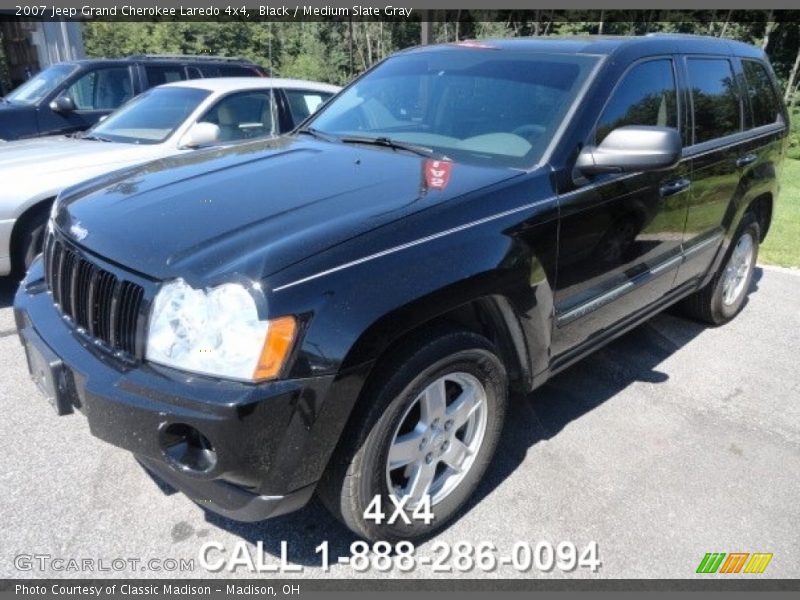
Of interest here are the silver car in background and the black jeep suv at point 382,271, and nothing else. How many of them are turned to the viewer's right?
0

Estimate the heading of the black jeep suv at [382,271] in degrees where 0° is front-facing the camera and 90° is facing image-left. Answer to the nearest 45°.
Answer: approximately 45°

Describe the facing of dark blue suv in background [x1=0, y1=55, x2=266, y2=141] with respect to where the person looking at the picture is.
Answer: facing the viewer and to the left of the viewer

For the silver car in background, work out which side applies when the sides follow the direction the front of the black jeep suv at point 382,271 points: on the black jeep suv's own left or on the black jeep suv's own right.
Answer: on the black jeep suv's own right

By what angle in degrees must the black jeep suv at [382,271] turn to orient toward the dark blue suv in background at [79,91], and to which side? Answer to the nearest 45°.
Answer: approximately 90° to its right

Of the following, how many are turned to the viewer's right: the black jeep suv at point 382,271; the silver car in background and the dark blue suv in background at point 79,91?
0

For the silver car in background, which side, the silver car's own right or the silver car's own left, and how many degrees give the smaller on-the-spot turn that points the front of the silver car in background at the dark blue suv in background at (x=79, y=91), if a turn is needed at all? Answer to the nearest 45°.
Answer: approximately 135° to the silver car's own right

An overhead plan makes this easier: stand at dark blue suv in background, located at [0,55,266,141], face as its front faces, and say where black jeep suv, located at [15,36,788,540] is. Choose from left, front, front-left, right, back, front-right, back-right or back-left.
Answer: front-left
